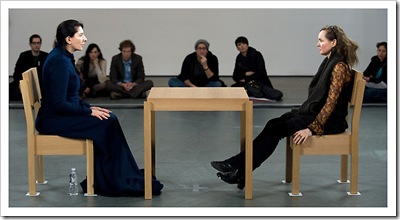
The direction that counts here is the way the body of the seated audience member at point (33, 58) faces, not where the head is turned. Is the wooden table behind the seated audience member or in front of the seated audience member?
in front

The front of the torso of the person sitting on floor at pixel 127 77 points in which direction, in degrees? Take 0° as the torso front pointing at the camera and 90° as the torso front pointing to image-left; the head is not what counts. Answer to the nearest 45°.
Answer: approximately 0°

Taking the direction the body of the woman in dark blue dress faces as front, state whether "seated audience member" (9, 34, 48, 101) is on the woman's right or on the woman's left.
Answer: on the woman's left

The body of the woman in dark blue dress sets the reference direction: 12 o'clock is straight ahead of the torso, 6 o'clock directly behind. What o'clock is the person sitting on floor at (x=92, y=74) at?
The person sitting on floor is roughly at 9 o'clock from the woman in dark blue dress.

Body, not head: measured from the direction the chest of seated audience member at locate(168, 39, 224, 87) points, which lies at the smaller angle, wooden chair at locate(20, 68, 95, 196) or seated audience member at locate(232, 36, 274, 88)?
the wooden chair

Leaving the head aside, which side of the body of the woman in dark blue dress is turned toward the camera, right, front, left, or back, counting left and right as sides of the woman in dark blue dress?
right

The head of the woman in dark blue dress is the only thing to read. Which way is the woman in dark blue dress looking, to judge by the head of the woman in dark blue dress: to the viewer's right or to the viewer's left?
to the viewer's right

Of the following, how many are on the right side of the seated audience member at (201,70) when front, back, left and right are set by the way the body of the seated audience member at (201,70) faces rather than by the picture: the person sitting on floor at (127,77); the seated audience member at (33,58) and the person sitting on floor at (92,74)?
3

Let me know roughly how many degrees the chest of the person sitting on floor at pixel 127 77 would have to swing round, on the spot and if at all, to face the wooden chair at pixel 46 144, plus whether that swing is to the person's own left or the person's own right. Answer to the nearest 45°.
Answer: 0° — they already face it

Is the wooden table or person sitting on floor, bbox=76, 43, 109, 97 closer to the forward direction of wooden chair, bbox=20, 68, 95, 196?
the wooden table
